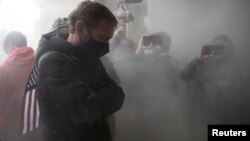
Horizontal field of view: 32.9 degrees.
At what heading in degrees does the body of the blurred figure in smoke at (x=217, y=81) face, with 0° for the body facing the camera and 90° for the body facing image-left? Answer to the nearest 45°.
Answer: approximately 45°
